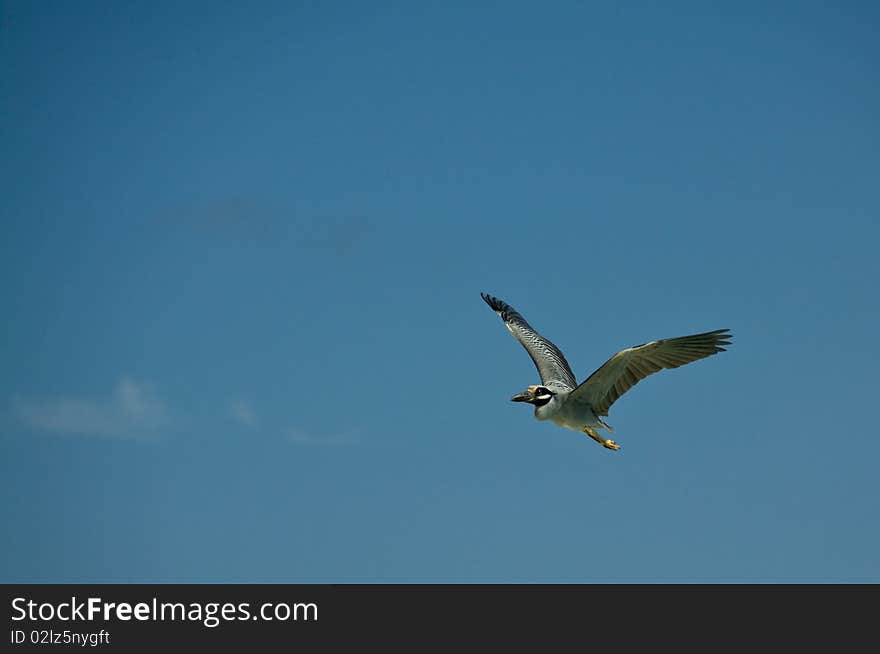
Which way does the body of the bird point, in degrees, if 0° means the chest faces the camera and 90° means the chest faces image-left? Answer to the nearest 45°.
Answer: approximately 45°
